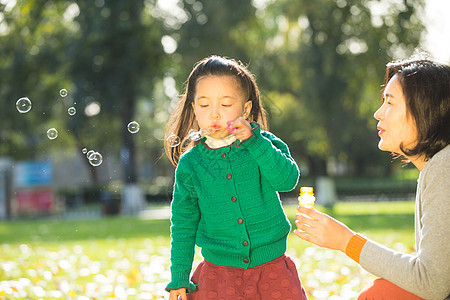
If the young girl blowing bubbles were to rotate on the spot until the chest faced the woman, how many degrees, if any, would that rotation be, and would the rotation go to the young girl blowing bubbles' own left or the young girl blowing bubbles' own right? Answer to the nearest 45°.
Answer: approximately 45° to the young girl blowing bubbles' own left

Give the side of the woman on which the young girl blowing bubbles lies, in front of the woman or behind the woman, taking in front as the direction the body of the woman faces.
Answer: in front

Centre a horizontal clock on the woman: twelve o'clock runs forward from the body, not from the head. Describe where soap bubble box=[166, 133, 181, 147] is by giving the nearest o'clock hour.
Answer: The soap bubble is roughly at 1 o'clock from the woman.

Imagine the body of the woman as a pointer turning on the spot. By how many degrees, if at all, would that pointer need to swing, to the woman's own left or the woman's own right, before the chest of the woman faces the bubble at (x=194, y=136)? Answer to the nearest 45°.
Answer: approximately 45° to the woman's own right

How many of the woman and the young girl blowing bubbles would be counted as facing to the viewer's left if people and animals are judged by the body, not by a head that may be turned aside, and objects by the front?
1

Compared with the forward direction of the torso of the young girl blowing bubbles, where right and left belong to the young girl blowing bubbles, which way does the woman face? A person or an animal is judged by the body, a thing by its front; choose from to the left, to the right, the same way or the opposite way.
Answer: to the right

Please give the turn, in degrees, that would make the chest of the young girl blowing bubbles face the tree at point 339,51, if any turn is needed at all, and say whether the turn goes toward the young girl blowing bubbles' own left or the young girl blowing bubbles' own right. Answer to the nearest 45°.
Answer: approximately 180°

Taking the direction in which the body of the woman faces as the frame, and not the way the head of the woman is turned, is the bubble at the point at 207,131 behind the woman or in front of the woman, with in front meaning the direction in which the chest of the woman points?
in front

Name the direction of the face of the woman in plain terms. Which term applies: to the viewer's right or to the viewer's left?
to the viewer's left

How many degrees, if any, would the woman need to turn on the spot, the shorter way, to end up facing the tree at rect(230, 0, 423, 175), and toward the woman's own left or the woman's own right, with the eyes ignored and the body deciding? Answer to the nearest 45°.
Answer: approximately 90° to the woman's own right

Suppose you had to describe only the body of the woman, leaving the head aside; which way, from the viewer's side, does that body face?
to the viewer's left

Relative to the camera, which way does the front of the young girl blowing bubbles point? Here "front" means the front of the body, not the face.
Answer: toward the camera
